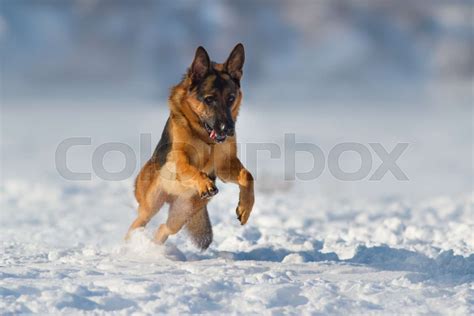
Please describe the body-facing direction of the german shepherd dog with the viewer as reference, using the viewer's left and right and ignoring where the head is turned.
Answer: facing the viewer and to the right of the viewer
